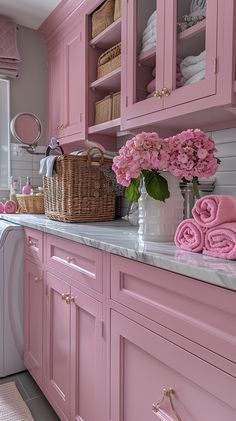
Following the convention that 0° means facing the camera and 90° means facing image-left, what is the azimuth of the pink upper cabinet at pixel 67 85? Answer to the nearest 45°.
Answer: approximately 45°

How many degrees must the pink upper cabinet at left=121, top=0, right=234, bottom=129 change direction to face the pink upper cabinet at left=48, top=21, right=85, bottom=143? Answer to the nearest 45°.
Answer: approximately 90° to its right

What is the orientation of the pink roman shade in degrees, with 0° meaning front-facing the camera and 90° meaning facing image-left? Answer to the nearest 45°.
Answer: approximately 315°

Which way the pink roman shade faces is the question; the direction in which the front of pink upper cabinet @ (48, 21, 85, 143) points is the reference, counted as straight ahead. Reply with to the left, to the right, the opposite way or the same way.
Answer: to the left
